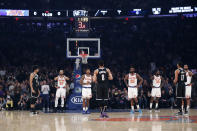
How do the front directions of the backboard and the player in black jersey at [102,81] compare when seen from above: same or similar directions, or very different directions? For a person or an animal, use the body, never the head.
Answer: very different directions

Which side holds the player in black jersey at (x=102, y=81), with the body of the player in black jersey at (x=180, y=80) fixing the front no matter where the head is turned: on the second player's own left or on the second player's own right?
on the second player's own left

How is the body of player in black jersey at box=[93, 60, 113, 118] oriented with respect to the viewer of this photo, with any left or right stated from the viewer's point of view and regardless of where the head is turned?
facing away from the viewer

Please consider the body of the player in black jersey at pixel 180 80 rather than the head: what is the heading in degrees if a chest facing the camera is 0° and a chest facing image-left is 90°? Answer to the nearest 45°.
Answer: approximately 135°

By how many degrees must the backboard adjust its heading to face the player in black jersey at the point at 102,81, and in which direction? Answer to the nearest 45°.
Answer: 0° — it already faces them

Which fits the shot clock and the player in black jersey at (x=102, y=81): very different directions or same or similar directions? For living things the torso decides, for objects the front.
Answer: very different directions

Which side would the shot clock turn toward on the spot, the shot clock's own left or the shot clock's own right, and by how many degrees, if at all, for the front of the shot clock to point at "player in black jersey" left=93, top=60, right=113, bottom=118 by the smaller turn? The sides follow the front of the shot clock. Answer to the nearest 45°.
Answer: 0° — it already faces them
